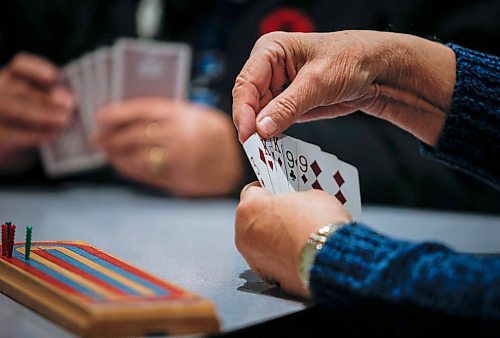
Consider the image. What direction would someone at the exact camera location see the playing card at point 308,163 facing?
facing the viewer

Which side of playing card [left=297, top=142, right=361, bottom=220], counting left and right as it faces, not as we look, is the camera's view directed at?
front
